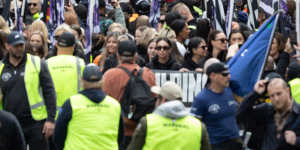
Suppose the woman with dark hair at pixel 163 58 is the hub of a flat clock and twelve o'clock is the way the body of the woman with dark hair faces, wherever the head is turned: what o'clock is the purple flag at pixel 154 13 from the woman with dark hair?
The purple flag is roughly at 6 o'clock from the woman with dark hair.

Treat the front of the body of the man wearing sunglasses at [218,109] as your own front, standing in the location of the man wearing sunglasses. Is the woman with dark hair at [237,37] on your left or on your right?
on your left

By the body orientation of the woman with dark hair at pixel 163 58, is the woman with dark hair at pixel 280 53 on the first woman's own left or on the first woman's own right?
on the first woman's own left

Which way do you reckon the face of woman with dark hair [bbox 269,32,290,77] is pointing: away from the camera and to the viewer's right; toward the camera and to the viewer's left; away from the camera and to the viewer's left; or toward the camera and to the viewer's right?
toward the camera and to the viewer's left

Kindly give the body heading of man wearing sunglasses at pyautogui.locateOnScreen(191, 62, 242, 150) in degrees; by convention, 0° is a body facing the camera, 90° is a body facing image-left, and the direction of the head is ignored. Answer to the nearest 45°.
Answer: approximately 315°

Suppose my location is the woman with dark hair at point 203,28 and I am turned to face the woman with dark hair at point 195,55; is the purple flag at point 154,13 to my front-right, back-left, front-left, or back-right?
back-right

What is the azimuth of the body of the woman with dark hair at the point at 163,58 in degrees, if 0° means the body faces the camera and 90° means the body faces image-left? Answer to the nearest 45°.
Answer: approximately 0°

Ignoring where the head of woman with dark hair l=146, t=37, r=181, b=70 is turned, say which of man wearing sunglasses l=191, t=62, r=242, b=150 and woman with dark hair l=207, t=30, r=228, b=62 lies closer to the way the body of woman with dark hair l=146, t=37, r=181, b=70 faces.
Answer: the man wearing sunglasses
